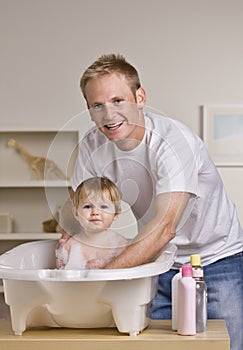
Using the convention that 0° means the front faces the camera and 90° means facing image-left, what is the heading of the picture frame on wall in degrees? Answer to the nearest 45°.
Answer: approximately 0°

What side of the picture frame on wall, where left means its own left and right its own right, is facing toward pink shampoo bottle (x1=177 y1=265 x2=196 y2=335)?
front

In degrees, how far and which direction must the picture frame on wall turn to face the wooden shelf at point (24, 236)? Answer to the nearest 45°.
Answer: approximately 90° to its right

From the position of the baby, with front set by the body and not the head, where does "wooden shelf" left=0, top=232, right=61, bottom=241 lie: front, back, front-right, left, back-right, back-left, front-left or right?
back

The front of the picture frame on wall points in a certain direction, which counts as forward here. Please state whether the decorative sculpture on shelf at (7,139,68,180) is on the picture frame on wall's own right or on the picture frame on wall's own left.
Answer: on the picture frame on wall's own right

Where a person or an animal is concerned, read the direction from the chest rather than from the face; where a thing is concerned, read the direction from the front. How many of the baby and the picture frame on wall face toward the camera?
2

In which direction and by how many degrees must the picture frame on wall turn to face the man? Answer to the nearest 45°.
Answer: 0° — it already faces them

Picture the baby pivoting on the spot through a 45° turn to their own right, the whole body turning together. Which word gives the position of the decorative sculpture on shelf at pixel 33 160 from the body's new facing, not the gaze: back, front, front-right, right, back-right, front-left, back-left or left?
back-right
